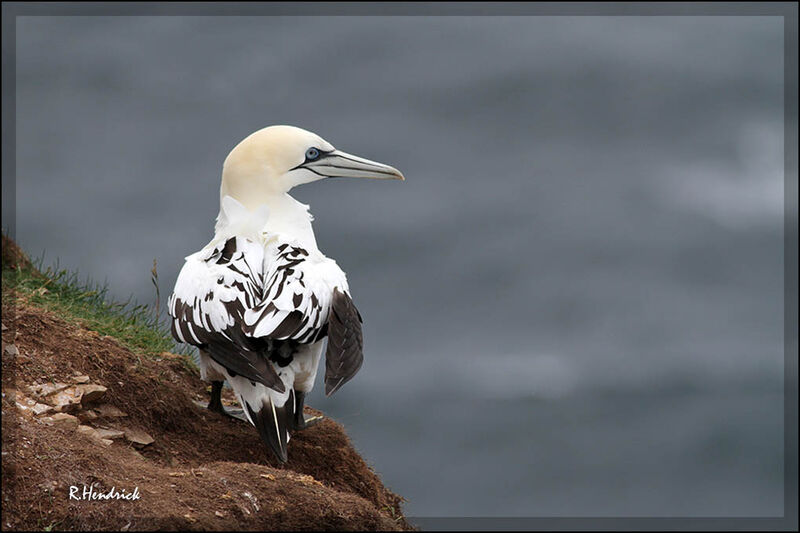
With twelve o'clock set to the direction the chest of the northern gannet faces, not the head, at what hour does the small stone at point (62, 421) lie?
The small stone is roughly at 8 o'clock from the northern gannet.

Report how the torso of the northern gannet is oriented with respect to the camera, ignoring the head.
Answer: away from the camera

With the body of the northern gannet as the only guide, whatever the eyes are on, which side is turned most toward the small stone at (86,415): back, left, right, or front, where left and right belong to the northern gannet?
left

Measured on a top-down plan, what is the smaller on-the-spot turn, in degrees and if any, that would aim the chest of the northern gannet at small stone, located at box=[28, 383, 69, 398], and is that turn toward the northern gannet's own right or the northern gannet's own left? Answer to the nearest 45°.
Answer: approximately 90° to the northern gannet's own left

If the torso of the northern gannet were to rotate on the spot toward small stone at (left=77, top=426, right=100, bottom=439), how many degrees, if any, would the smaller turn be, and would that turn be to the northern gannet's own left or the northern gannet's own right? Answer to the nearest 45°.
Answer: approximately 135° to the northern gannet's own left

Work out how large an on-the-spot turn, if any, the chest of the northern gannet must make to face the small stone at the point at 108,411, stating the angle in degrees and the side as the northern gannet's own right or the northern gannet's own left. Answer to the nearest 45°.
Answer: approximately 90° to the northern gannet's own left
